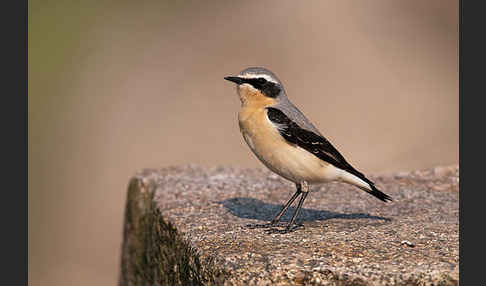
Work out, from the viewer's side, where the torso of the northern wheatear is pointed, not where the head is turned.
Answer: to the viewer's left
